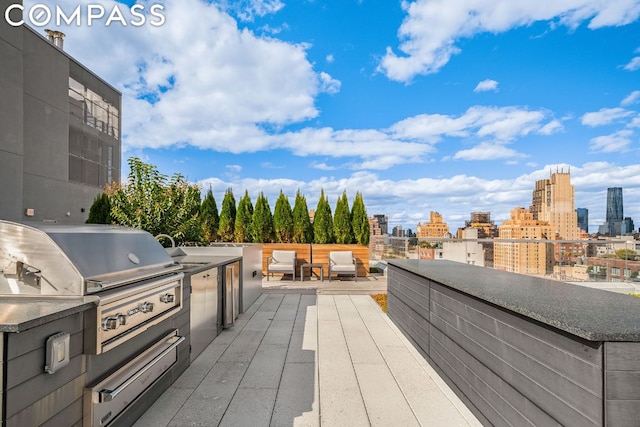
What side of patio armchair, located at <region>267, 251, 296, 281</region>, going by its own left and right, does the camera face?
front

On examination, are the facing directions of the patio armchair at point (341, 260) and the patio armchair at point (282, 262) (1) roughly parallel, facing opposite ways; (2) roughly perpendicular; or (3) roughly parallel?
roughly parallel

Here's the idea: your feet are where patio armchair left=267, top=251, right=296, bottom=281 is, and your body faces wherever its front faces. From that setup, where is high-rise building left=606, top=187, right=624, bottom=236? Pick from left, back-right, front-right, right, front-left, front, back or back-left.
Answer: back-left

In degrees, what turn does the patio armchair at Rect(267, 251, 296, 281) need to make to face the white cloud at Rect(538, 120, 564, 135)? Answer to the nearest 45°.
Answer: approximately 135° to its left

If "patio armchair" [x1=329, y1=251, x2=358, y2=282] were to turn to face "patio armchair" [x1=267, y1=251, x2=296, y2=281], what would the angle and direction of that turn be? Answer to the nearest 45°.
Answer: approximately 90° to its right

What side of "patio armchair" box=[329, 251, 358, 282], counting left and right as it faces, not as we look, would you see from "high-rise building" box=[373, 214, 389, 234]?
back

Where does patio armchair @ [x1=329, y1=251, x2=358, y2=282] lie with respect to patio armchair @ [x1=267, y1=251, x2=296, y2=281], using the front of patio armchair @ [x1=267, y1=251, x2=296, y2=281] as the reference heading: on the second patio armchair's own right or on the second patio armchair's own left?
on the second patio armchair's own left

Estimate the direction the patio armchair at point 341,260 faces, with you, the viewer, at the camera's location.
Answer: facing the viewer
